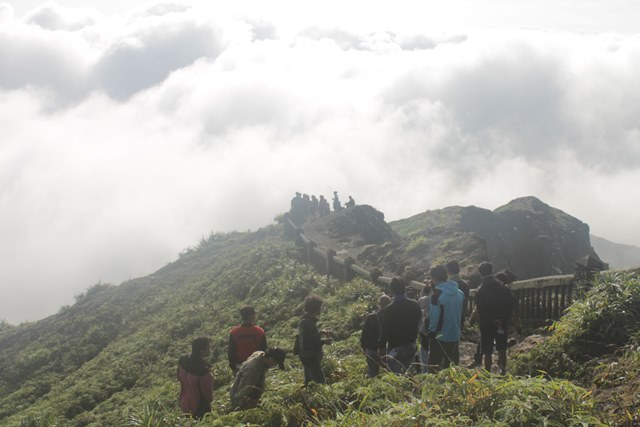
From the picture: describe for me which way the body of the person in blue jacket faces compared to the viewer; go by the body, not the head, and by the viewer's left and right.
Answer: facing away from the viewer and to the left of the viewer

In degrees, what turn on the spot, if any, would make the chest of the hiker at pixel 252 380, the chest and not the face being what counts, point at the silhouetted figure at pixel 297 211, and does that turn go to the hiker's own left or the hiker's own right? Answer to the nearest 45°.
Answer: approximately 90° to the hiker's own left

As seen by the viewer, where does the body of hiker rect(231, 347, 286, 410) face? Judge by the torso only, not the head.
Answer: to the viewer's right

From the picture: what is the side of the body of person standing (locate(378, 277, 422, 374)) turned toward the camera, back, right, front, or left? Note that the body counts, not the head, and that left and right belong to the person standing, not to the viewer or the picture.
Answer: back

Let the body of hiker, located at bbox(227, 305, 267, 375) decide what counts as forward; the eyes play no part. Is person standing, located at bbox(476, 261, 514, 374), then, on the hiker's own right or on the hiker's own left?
on the hiker's own right

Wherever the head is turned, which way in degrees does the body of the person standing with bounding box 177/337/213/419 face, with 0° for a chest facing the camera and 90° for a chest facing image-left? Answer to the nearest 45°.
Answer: approximately 225°

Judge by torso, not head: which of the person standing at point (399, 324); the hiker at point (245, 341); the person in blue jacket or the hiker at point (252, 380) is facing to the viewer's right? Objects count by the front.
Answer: the hiker at point (252, 380)

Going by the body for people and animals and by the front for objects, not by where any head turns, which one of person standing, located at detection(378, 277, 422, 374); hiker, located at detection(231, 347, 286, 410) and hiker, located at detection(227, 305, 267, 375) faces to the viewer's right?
hiker, located at detection(231, 347, 286, 410)

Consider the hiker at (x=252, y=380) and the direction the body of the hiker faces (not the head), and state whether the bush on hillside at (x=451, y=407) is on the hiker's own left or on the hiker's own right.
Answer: on the hiker's own right

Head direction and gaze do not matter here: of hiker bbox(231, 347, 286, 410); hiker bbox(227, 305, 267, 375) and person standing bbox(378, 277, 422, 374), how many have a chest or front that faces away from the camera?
2

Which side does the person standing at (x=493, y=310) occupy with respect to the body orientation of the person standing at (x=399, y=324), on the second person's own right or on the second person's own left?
on the second person's own right

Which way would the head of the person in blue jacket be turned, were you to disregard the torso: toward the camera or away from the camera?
away from the camera
